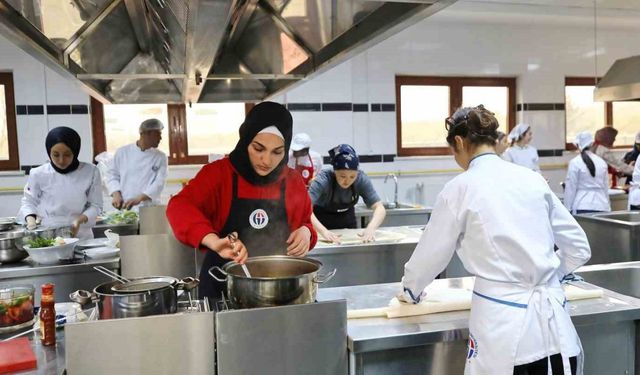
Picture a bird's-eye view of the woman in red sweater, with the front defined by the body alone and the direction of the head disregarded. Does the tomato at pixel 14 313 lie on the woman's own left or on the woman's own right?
on the woman's own right

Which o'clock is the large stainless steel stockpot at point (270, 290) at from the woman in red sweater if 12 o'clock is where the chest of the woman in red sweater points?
The large stainless steel stockpot is roughly at 12 o'clock from the woman in red sweater.

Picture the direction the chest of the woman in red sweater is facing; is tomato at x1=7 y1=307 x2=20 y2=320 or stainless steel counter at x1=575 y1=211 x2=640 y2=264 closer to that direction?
the tomato

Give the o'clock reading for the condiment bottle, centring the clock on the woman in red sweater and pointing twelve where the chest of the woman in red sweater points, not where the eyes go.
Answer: The condiment bottle is roughly at 2 o'clock from the woman in red sweater.

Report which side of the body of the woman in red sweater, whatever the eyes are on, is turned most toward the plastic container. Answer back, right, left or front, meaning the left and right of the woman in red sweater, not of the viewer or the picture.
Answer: right

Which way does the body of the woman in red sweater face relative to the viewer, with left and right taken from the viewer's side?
facing the viewer

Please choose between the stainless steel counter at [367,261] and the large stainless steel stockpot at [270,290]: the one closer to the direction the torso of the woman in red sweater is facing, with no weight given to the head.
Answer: the large stainless steel stockpot

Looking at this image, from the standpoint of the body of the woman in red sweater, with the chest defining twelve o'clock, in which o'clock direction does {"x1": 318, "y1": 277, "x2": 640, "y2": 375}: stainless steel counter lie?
The stainless steel counter is roughly at 10 o'clock from the woman in red sweater.

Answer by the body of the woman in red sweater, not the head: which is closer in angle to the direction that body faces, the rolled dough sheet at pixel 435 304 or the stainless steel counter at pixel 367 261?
the rolled dough sheet

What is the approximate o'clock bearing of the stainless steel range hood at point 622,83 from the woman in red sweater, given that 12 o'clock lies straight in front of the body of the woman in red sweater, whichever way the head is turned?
The stainless steel range hood is roughly at 8 o'clock from the woman in red sweater.

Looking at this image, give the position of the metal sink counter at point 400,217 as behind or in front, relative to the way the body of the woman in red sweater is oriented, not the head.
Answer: behind
